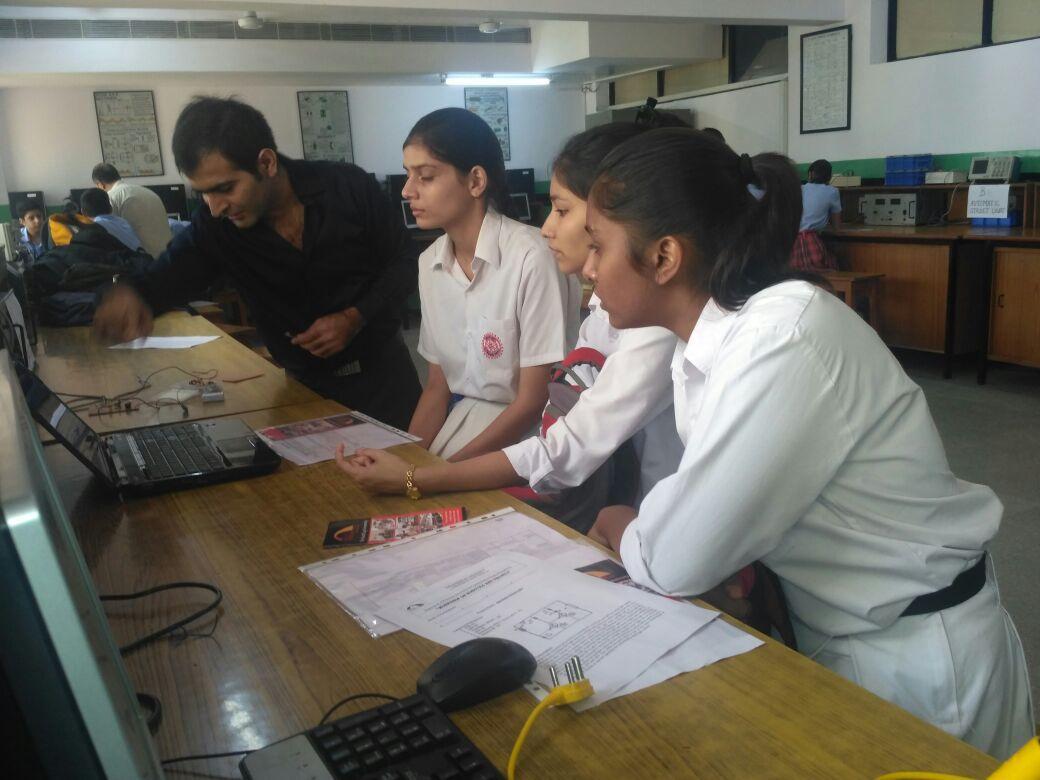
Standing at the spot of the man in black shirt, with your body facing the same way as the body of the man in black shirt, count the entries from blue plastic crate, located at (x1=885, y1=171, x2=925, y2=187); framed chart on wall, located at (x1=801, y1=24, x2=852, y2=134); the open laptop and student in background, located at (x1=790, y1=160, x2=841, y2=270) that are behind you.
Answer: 3

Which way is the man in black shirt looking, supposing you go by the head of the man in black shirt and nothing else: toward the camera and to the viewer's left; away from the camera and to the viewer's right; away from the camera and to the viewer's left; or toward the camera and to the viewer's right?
toward the camera and to the viewer's left

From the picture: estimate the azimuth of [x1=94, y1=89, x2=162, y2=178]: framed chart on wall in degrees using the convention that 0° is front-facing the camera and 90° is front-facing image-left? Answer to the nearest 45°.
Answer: approximately 0°

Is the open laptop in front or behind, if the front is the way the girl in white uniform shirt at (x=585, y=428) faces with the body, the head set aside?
in front

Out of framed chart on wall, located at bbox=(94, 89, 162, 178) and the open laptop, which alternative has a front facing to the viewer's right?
the open laptop

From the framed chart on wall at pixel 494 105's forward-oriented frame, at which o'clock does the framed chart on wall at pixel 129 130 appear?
the framed chart on wall at pixel 129 130 is roughly at 2 o'clock from the framed chart on wall at pixel 494 105.

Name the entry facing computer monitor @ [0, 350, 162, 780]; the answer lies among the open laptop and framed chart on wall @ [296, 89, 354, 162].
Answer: the framed chart on wall

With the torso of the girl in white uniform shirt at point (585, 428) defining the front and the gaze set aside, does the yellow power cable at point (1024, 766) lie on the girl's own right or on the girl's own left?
on the girl's own left

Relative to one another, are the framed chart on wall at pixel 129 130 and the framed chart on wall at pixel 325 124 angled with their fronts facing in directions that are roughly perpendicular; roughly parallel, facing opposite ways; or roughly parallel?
roughly parallel

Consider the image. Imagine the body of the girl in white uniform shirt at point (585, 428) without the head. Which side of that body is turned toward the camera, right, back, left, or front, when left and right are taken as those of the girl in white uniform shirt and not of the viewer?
left

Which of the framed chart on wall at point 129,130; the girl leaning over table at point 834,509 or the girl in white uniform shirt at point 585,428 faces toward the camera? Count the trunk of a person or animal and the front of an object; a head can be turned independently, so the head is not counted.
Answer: the framed chart on wall

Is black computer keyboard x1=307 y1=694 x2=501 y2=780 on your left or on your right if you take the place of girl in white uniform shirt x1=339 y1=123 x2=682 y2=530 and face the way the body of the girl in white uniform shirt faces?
on your left

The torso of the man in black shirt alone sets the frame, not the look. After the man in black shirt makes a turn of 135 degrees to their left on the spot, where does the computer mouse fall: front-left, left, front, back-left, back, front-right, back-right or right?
right

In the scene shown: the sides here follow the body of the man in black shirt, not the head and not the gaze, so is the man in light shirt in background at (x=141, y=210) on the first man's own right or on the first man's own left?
on the first man's own right

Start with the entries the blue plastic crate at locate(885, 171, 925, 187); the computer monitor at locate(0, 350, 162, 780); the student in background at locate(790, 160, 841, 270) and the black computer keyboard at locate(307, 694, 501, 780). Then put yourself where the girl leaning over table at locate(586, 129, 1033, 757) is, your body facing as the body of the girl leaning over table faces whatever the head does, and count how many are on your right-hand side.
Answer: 2

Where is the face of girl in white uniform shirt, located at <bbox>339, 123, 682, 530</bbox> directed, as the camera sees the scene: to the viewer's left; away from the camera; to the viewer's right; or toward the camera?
to the viewer's left

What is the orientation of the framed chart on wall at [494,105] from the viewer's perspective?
toward the camera

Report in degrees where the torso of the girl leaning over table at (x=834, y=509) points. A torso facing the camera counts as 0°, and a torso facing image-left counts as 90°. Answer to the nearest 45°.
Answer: approximately 90°

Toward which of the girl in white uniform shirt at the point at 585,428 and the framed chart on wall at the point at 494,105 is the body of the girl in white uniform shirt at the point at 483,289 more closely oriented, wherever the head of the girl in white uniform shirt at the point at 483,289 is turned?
the girl in white uniform shirt

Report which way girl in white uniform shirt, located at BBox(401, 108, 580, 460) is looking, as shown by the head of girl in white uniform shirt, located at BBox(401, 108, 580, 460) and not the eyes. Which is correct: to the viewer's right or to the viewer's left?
to the viewer's left

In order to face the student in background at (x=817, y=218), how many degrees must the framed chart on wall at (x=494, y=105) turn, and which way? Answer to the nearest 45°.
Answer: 0° — it already faces them
